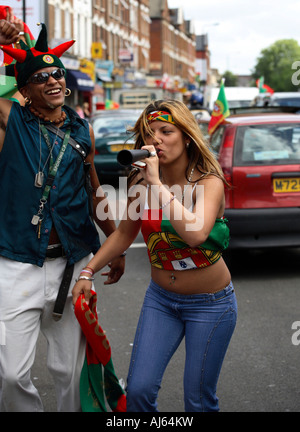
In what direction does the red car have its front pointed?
away from the camera

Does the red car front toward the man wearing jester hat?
no

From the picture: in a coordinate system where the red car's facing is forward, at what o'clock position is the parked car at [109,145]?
The parked car is roughly at 11 o'clock from the red car.

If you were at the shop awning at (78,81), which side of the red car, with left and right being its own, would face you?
front

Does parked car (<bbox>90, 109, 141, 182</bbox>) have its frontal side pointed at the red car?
no

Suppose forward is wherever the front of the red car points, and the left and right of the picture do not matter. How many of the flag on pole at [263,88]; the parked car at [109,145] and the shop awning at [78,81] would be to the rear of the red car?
0

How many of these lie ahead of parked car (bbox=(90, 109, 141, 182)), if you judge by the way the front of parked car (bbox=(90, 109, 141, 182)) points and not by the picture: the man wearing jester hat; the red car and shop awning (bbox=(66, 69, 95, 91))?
1

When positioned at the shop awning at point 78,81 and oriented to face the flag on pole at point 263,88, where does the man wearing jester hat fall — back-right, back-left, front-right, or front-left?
front-right

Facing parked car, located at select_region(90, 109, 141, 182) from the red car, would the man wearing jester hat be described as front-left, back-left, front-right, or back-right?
back-left

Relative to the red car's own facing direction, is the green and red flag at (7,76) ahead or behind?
behind

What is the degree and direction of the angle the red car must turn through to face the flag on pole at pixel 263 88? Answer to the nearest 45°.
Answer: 0° — it already faces it
